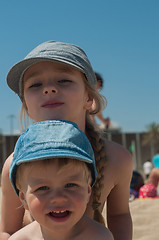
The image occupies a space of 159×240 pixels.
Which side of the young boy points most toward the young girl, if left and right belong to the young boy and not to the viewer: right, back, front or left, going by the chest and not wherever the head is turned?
back

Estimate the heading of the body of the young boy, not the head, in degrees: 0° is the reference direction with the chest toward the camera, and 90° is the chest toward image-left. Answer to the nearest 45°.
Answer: approximately 0°
